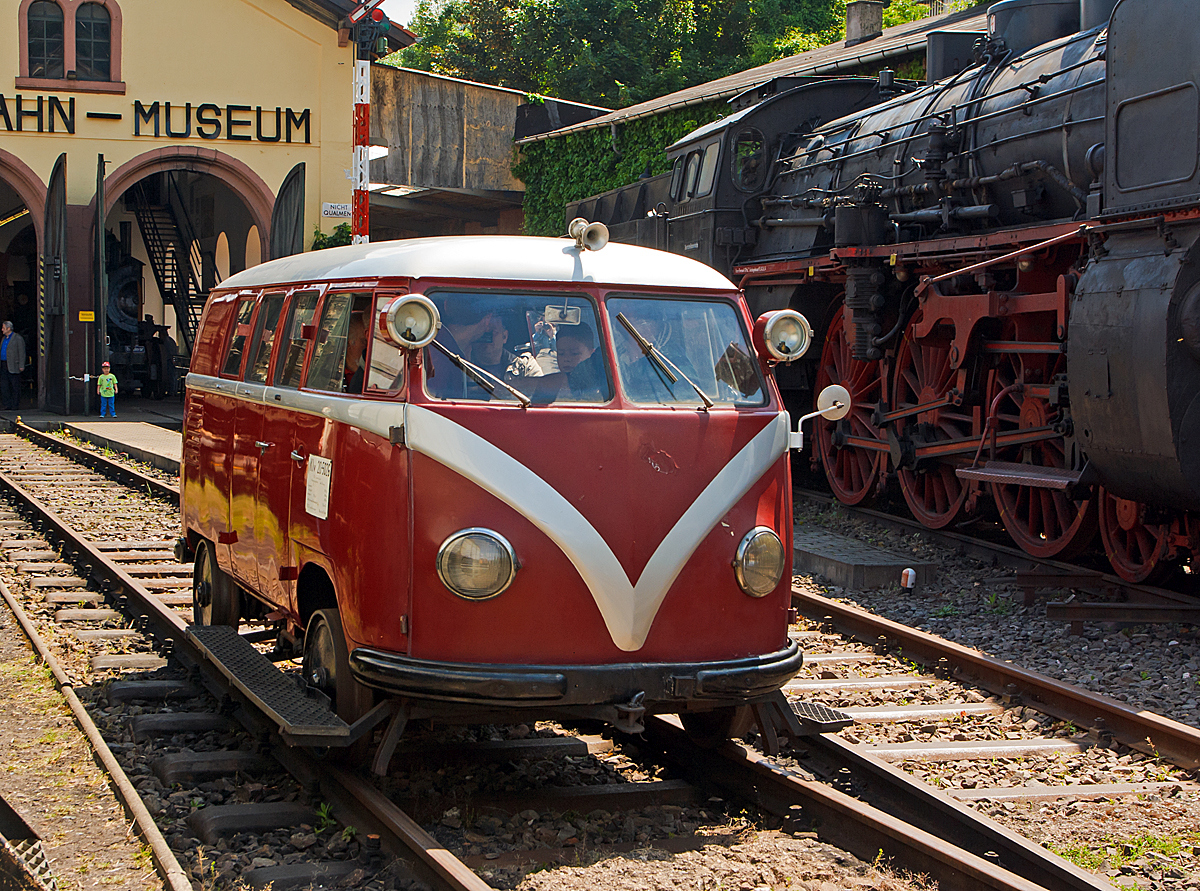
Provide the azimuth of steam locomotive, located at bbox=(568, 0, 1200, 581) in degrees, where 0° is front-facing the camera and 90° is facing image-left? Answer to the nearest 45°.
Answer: approximately 315°

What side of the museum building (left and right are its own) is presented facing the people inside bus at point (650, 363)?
front

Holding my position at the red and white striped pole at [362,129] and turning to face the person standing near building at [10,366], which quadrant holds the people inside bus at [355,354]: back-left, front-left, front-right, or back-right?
back-left

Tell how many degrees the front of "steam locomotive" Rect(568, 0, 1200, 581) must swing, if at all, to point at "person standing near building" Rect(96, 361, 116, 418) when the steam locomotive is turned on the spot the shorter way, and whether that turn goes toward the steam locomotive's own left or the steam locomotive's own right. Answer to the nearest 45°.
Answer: approximately 180°

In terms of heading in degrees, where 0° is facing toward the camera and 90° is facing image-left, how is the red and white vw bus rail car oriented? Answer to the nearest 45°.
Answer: approximately 315°

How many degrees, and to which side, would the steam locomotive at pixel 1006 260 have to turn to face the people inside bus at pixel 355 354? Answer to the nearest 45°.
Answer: approximately 90° to its right

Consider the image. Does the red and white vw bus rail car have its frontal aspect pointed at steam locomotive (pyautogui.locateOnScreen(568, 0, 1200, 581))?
no

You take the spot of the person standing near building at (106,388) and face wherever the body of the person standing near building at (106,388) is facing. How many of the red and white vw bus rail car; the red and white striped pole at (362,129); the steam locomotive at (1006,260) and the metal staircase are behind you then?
1

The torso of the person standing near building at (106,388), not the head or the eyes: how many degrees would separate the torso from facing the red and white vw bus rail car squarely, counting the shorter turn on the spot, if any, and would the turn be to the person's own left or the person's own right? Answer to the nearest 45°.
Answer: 0° — they already face it

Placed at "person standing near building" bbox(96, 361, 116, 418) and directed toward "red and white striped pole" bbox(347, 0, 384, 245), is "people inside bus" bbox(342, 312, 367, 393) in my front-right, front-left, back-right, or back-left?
front-right

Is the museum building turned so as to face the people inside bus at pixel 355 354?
yes

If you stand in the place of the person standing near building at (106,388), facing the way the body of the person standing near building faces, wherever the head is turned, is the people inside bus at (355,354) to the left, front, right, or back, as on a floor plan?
front

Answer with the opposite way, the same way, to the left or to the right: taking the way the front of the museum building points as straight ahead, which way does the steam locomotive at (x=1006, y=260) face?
the same way

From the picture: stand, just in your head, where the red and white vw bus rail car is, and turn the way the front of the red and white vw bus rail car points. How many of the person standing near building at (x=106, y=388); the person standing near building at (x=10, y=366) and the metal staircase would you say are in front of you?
0

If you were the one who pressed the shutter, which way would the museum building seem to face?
facing the viewer

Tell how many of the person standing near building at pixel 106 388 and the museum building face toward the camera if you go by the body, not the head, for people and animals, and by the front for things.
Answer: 2

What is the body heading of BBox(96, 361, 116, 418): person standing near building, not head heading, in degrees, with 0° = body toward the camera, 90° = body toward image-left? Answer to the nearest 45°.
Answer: approximately 0°
